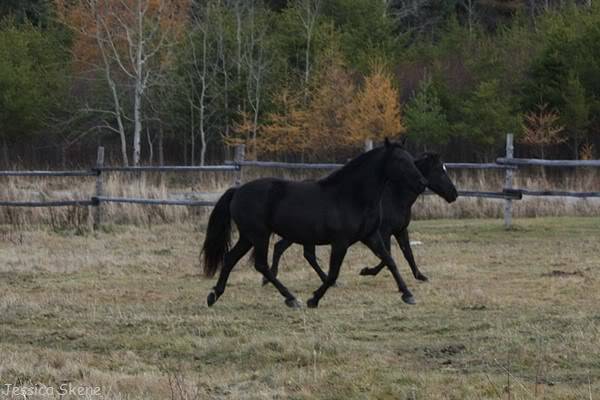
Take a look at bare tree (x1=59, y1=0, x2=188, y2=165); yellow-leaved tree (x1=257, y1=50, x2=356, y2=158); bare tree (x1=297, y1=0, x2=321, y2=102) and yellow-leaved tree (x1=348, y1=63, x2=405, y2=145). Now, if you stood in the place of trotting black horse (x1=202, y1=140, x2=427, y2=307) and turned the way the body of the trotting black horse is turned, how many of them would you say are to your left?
4

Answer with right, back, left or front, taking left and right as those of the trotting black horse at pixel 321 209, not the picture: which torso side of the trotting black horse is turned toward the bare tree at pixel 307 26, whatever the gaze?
left

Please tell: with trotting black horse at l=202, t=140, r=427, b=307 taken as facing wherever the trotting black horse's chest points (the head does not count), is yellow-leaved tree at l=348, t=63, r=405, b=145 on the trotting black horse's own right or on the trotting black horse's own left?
on the trotting black horse's own left

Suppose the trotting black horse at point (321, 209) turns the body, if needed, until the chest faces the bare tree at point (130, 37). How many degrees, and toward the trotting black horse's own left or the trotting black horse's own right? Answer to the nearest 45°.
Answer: approximately 90° to the trotting black horse's own left

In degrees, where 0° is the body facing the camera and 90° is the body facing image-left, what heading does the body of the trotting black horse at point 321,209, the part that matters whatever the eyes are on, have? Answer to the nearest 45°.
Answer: approximately 270°

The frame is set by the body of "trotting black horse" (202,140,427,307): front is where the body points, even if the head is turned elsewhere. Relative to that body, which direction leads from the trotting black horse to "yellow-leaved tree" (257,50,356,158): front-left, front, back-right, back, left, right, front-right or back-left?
left

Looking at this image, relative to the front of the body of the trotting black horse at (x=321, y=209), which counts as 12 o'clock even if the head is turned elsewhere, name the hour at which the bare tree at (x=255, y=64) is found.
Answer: The bare tree is roughly at 9 o'clock from the trotting black horse.
